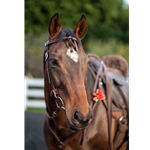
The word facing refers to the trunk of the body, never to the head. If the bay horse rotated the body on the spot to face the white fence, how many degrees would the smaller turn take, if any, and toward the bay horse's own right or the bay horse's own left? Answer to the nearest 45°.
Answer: approximately 135° to the bay horse's own right

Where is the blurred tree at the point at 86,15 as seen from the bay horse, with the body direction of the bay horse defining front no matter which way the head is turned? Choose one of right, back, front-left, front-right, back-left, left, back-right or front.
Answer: back-right

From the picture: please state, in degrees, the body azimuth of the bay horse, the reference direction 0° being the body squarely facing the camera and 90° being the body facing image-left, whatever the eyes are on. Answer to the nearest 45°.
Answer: approximately 45°
